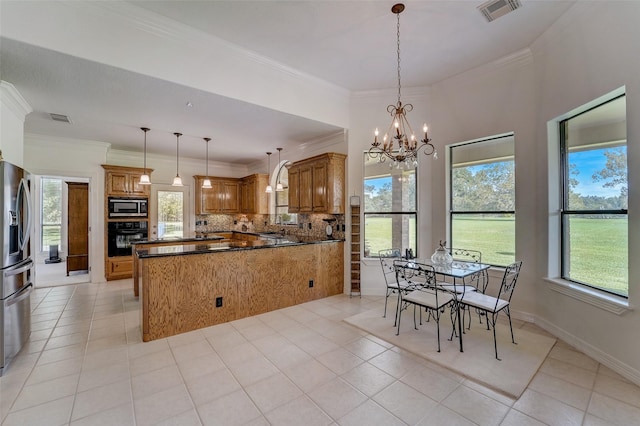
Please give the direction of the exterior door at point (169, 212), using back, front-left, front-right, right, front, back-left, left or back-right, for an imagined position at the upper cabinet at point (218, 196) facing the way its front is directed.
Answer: right

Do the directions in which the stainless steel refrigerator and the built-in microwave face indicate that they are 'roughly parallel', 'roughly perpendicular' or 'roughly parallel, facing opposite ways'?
roughly perpendicular

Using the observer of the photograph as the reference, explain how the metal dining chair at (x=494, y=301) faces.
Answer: facing away from the viewer and to the left of the viewer

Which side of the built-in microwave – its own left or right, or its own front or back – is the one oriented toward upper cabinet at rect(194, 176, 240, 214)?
left

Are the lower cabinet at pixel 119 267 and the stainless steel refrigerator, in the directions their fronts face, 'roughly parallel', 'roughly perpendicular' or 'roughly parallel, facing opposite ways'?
roughly perpendicular

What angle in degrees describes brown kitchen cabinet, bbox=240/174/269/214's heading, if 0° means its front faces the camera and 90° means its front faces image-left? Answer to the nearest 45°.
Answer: approximately 45°

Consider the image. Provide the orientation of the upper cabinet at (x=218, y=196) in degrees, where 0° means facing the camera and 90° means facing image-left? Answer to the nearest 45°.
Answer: approximately 0°

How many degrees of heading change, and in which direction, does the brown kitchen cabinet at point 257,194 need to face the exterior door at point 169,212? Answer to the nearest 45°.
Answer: approximately 45° to its right

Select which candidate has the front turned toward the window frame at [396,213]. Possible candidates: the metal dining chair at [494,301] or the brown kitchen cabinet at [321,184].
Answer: the metal dining chair

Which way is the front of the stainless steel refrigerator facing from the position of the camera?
facing to the right of the viewer
